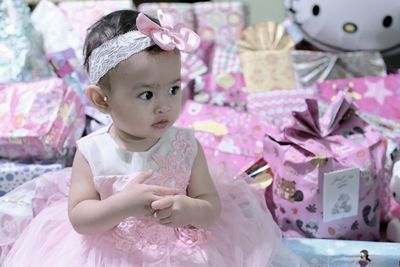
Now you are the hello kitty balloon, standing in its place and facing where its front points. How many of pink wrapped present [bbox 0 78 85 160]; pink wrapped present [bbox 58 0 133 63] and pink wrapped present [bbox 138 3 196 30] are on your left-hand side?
0

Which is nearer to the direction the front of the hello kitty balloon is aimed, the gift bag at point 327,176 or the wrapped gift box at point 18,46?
the gift bag

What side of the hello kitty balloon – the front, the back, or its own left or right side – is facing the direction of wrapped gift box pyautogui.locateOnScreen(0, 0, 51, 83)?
right

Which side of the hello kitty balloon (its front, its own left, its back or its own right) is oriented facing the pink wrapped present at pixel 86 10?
right

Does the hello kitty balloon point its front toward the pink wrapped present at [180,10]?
no

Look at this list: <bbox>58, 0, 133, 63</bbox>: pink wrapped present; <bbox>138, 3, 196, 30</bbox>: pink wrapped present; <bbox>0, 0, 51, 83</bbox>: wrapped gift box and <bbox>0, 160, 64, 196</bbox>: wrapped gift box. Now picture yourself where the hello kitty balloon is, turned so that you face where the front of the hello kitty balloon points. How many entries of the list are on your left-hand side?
0

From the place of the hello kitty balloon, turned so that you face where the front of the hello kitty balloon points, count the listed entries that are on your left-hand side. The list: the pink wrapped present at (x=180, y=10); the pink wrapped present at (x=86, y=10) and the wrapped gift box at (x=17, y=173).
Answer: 0

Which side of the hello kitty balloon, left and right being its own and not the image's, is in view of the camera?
front

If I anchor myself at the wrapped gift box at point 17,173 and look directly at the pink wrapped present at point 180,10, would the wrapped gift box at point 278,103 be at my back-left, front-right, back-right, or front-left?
front-right

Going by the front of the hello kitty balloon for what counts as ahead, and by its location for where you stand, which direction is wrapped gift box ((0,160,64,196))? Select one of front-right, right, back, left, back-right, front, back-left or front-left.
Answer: front-right

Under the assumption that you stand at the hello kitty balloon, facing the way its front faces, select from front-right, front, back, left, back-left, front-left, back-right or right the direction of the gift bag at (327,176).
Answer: front
